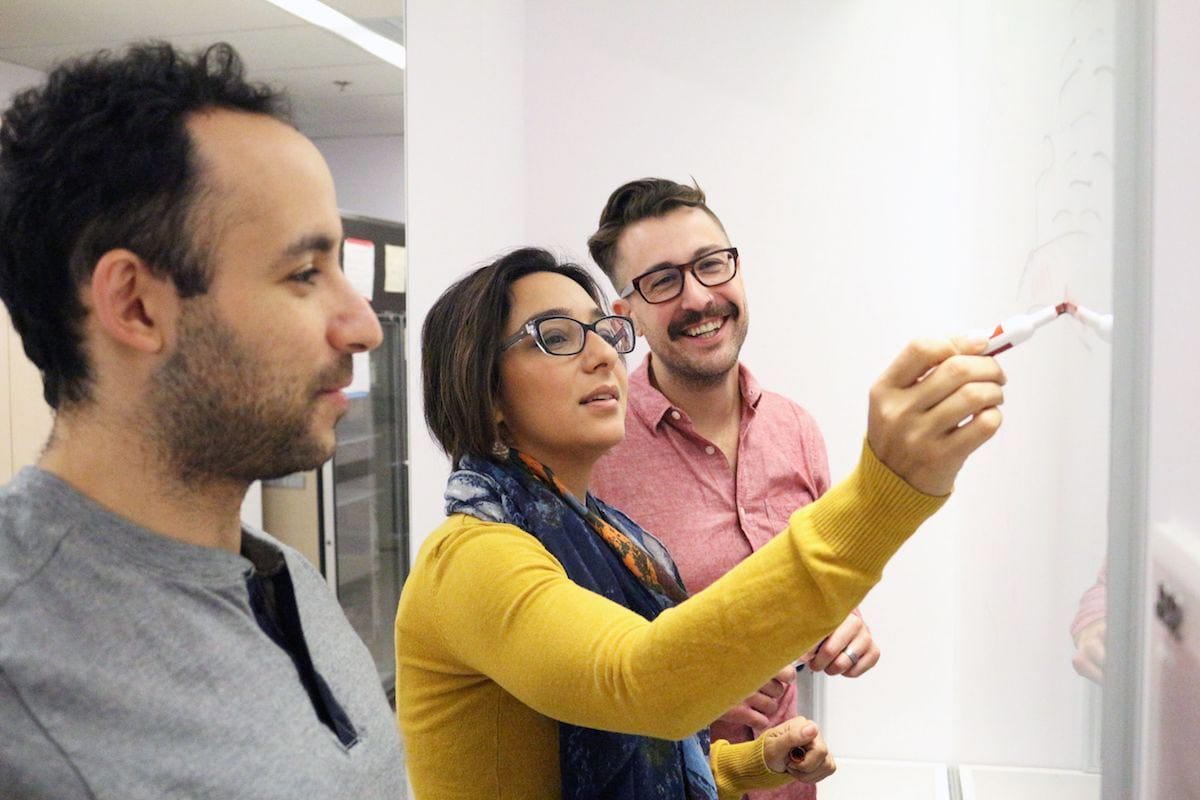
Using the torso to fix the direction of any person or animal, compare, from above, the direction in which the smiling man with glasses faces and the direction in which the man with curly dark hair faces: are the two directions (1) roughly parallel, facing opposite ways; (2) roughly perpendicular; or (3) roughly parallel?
roughly perpendicular

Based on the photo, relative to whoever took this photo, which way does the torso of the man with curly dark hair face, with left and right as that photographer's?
facing to the right of the viewer

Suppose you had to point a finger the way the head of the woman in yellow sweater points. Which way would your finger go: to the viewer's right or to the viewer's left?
to the viewer's right

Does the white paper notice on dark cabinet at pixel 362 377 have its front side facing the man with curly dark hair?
yes

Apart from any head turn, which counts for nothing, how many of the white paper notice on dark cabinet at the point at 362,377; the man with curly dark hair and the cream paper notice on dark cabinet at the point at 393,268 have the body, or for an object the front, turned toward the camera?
2

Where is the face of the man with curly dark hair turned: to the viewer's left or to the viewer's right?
to the viewer's right

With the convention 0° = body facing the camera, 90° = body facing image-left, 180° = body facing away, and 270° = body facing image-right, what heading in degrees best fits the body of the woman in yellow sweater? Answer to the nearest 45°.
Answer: approximately 315°
